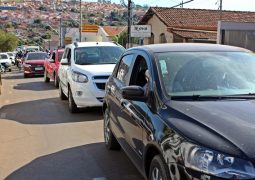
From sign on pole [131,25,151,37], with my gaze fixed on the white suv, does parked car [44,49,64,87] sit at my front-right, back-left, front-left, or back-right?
front-right

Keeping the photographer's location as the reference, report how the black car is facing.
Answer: facing the viewer and to the right of the viewer

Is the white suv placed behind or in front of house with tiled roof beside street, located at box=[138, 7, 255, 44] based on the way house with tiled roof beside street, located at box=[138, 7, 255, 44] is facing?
in front

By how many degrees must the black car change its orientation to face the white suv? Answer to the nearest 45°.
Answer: approximately 135° to its left

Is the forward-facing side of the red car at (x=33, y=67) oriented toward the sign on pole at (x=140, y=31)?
no

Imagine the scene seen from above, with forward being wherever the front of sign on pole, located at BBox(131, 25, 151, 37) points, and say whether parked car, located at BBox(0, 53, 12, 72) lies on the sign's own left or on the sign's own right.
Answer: on the sign's own right

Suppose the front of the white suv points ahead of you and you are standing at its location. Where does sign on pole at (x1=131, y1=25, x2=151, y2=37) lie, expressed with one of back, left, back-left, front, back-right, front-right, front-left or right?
back-left

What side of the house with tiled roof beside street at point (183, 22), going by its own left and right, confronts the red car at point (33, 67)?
front

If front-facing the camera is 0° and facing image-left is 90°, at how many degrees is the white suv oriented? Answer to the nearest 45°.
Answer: approximately 315°

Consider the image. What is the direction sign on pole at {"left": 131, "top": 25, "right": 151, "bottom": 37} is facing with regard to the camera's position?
facing the viewer

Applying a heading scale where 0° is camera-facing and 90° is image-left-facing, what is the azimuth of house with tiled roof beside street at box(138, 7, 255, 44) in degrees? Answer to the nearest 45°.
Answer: approximately 45°

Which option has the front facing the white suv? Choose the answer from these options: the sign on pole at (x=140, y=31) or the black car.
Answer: the sign on pole

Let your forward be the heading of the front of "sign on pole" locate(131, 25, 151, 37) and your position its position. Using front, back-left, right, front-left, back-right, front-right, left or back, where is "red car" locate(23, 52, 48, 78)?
front-right

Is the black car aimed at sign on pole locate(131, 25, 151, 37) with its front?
no
